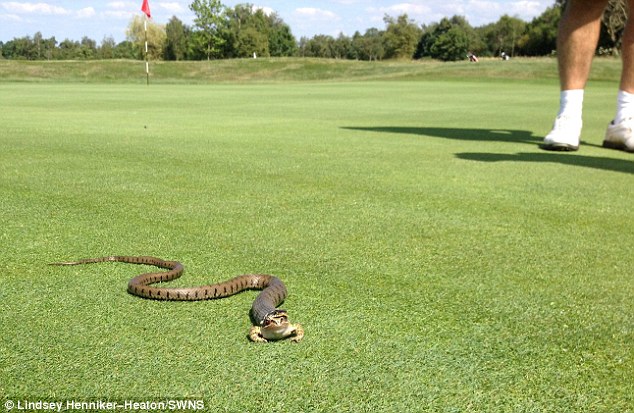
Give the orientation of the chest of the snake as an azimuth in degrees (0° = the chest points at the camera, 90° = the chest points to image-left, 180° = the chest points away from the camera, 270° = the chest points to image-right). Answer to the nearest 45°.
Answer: approximately 0°
